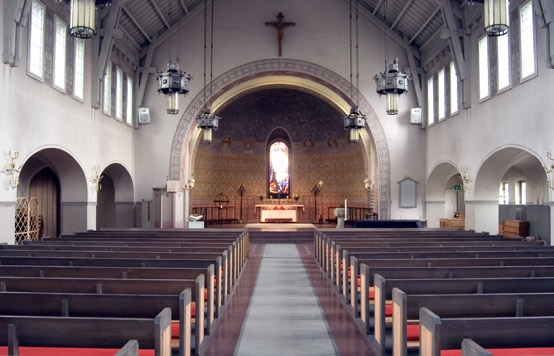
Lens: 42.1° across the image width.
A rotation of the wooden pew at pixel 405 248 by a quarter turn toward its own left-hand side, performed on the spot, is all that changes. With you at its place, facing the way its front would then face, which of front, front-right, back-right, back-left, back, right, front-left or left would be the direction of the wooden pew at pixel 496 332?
left

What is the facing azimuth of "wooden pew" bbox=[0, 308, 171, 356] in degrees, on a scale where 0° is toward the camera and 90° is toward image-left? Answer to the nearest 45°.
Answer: approximately 180°

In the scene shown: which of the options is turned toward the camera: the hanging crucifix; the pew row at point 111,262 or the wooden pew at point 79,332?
the hanging crucifix

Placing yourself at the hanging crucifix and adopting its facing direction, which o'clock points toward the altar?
The altar is roughly at 6 o'clock from the hanging crucifix.

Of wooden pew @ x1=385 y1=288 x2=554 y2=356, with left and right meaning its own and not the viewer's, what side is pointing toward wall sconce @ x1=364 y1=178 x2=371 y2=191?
front

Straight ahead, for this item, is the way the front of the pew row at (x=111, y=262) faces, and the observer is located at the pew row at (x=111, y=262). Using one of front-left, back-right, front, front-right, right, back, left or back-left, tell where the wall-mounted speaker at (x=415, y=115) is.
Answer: front-right

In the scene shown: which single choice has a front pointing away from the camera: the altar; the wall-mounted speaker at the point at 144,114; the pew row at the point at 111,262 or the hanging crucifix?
the pew row

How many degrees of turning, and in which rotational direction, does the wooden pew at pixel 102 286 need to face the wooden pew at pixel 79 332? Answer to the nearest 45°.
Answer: approximately 180°

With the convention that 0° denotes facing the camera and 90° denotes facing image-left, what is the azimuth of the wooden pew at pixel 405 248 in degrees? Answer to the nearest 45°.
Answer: approximately 180°

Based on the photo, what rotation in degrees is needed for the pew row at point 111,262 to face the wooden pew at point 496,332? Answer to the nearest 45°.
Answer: approximately 135° to its right

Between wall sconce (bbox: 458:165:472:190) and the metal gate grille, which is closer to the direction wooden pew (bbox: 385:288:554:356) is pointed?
the wall sconce

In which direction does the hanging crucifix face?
toward the camera

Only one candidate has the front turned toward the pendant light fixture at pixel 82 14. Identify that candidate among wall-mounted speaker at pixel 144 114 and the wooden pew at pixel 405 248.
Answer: the wall-mounted speaker

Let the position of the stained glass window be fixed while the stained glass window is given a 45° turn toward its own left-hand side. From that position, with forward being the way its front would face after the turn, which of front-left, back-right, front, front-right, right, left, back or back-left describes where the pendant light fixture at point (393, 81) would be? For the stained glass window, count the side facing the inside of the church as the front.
front-right

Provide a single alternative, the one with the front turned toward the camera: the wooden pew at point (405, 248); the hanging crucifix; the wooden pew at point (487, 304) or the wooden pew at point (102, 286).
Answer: the hanging crucifix

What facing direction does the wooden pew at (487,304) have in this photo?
away from the camera

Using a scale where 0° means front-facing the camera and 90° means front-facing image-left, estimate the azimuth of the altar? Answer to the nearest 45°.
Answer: approximately 0°

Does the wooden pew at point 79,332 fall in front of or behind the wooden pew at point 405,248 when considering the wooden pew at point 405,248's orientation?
behind
